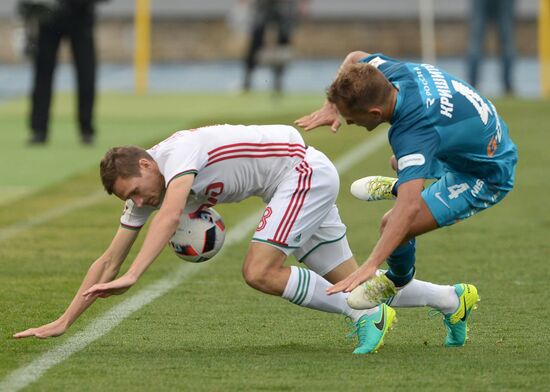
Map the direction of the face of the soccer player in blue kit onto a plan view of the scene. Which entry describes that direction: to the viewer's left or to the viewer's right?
to the viewer's left
